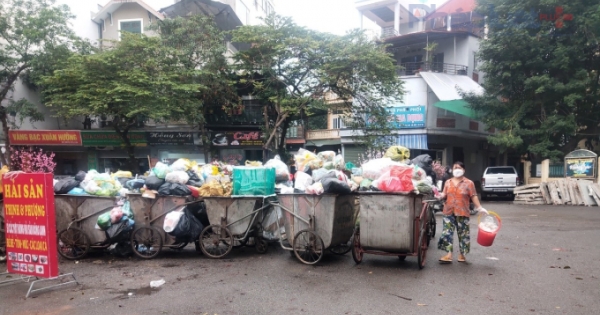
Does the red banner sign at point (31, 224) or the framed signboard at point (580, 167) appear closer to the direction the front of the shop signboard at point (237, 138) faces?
the red banner sign

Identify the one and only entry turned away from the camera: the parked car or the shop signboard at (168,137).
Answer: the parked car

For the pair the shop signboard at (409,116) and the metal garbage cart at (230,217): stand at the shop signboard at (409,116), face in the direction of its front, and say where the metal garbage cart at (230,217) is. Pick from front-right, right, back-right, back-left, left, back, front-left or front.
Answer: front

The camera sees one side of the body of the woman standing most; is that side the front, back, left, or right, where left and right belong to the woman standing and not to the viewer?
front

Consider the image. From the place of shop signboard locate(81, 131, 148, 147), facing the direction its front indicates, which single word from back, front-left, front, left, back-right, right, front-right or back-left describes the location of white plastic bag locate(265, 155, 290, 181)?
front

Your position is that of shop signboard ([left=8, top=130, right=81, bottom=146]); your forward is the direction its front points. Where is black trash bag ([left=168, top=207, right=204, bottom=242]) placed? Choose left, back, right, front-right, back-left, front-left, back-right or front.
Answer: front

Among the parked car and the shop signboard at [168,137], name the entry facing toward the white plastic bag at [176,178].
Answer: the shop signboard

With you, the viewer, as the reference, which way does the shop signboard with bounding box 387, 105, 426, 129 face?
facing the viewer

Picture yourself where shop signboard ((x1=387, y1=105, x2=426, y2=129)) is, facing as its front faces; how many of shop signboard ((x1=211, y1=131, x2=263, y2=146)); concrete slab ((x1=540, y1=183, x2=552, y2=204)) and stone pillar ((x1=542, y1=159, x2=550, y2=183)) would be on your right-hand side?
1

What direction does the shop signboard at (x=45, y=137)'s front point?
toward the camera

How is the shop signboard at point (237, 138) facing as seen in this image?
toward the camera

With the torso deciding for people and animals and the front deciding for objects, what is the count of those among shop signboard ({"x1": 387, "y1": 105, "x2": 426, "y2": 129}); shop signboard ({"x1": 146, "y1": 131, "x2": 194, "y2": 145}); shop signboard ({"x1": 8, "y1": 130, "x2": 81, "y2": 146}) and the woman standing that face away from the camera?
0

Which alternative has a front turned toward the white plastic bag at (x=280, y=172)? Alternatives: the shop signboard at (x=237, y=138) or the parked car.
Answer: the shop signboard

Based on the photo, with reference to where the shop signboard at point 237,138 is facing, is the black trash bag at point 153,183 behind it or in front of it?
in front

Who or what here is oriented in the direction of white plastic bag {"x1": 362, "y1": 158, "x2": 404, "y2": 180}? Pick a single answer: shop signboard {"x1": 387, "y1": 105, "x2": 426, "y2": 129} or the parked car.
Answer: the shop signboard
